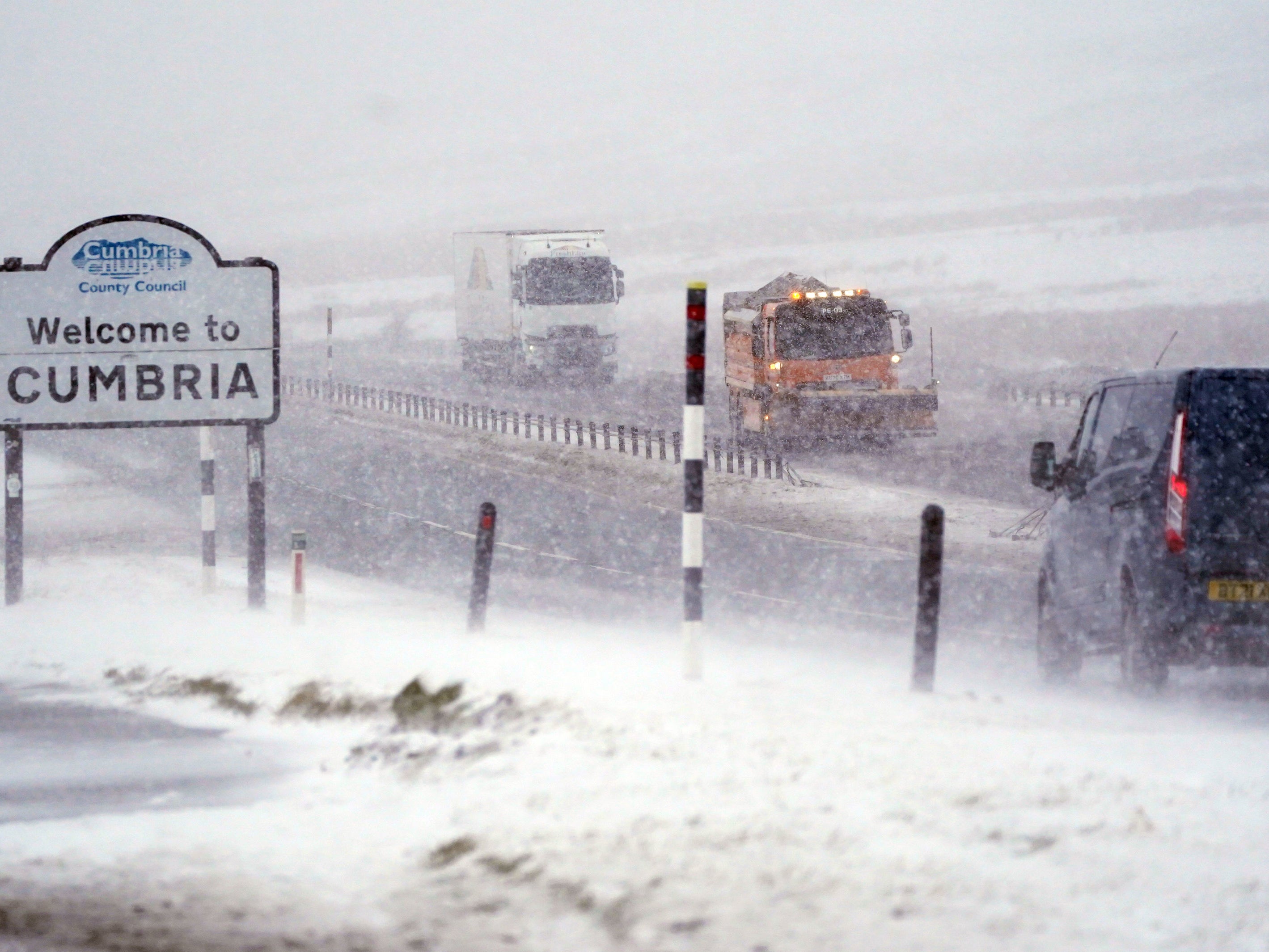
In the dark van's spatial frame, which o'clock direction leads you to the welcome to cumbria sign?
The welcome to cumbria sign is roughly at 11 o'clock from the dark van.

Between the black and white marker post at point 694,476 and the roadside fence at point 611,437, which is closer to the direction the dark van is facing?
the roadside fence

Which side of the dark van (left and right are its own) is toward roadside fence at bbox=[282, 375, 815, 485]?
front

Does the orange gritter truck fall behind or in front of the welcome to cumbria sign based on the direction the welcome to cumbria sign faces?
behind

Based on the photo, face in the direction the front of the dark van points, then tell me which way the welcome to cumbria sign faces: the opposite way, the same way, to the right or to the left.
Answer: the opposite way

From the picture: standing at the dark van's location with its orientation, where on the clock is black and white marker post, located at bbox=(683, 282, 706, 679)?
The black and white marker post is roughly at 10 o'clock from the dark van.

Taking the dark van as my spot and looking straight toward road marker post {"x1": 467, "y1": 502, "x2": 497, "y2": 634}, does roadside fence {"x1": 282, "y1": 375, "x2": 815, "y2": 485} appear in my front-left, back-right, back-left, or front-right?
front-right

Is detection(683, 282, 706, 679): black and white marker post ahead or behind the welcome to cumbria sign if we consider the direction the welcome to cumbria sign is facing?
ahead

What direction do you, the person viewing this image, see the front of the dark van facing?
facing away from the viewer and to the left of the viewer

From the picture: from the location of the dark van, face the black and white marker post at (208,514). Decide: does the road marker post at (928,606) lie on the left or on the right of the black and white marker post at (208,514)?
left

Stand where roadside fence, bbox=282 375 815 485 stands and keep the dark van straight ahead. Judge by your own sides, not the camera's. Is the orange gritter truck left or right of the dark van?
left

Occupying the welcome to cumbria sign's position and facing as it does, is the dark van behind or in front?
in front

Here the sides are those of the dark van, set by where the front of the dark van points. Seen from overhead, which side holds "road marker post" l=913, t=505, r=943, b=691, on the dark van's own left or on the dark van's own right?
on the dark van's own left

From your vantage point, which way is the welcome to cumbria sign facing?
toward the camera

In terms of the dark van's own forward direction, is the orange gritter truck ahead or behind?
ahead

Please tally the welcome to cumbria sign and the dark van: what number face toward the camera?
1

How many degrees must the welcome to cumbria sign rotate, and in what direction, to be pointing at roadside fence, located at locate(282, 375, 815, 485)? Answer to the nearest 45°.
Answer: approximately 135° to its left
